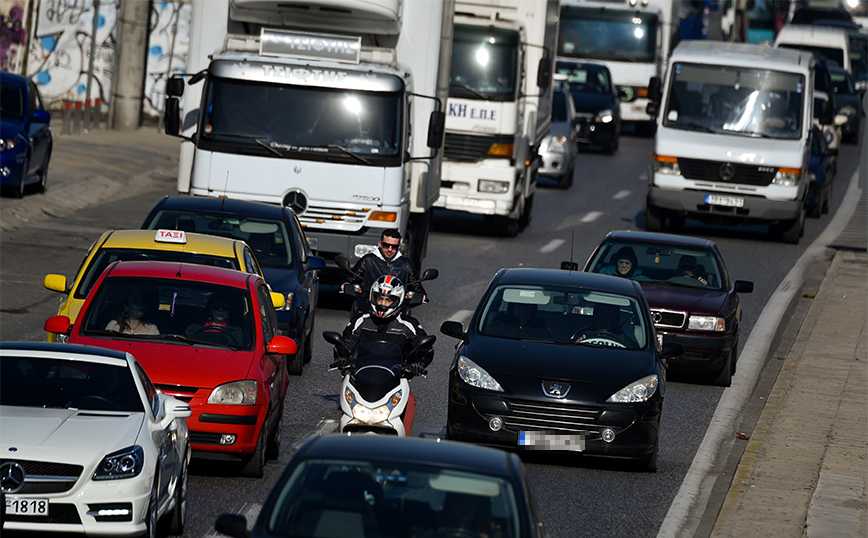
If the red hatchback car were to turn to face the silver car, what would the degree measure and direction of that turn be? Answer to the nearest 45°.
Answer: approximately 180°

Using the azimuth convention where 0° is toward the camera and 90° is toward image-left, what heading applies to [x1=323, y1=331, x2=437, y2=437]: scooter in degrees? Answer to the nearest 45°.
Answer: approximately 0°

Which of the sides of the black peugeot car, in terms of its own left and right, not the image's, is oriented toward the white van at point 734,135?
back

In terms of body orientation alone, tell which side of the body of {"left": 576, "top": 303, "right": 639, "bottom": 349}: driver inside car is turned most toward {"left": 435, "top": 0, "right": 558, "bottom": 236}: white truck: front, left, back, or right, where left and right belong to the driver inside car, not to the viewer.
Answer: back

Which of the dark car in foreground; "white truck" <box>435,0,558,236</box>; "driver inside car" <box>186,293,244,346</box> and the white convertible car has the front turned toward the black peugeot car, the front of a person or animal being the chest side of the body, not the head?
the white truck

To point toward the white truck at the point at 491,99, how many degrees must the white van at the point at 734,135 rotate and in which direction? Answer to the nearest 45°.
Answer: approximately 45° to its right

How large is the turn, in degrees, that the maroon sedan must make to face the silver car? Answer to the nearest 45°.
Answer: approximately 180°

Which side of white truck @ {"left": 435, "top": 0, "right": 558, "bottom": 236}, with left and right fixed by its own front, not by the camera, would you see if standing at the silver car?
back

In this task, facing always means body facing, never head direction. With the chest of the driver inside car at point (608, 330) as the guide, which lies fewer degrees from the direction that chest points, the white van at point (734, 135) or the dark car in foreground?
the dark car in foreground
